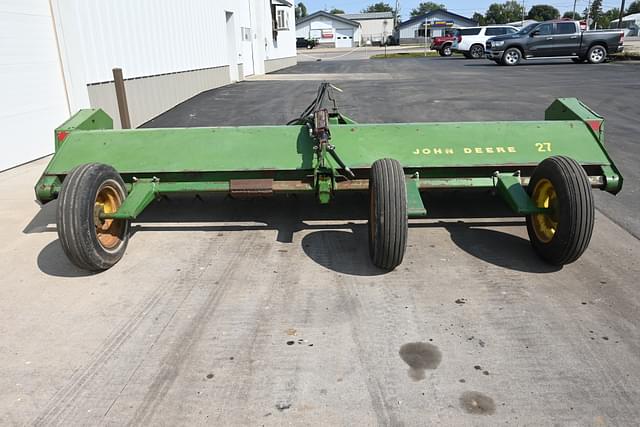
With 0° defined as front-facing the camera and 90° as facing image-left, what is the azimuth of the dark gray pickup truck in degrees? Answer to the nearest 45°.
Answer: approximately 90°

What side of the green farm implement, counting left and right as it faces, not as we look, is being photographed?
back

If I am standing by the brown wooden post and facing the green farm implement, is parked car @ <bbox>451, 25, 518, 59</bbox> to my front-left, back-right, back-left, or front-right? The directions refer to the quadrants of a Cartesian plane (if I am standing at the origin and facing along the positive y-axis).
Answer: back-left

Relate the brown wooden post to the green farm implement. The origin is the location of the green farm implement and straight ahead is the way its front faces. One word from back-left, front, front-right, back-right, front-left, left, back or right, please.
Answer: front-left

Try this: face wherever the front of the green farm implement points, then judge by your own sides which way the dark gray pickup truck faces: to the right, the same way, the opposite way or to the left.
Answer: to the left

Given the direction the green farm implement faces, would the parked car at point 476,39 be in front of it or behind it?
in front

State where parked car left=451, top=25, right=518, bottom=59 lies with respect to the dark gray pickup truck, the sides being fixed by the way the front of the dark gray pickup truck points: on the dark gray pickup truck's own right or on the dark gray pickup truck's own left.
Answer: on the dark gray pickup truck's own right

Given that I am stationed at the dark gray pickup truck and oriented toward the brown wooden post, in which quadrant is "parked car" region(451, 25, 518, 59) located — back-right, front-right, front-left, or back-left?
back-right

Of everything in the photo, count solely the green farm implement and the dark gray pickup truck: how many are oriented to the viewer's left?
1

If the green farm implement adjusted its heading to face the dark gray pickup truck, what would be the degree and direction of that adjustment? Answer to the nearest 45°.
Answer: approximately 45° to its right

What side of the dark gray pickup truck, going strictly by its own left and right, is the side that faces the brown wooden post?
left
